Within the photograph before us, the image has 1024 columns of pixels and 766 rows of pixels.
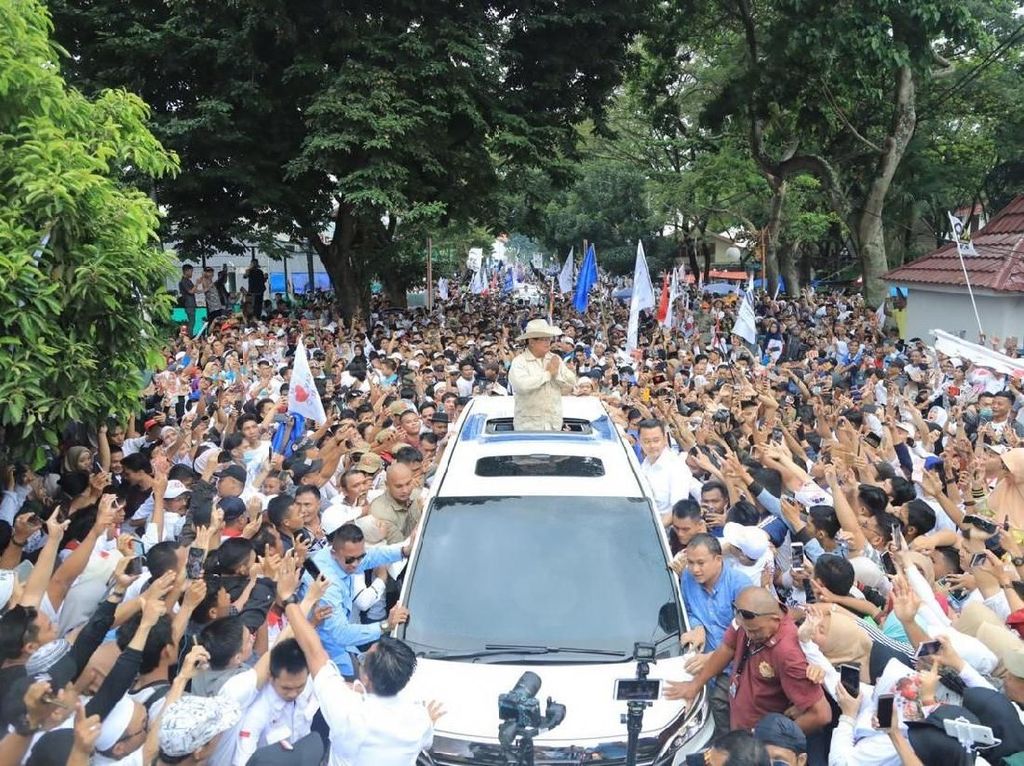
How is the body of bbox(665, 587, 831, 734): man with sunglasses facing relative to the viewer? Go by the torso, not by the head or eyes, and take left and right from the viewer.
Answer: facing the viewer and to the left of the viewer

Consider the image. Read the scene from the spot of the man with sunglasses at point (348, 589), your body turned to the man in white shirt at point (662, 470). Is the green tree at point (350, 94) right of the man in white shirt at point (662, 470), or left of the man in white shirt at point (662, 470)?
left

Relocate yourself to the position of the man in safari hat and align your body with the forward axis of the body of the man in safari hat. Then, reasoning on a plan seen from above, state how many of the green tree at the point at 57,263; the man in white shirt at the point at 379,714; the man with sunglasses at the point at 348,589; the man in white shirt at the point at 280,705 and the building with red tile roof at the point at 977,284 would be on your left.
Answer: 1

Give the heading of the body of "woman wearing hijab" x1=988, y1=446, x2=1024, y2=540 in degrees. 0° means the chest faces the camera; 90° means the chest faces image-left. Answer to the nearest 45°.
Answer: approximately 90°

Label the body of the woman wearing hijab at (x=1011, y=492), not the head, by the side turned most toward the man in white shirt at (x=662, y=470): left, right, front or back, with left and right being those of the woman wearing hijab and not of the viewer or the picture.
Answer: front

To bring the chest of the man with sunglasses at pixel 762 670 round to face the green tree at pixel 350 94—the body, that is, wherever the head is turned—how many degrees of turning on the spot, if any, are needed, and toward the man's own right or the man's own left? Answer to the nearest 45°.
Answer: approximately 90° to the man's own right

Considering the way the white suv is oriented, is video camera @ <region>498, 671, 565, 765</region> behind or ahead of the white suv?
ahead

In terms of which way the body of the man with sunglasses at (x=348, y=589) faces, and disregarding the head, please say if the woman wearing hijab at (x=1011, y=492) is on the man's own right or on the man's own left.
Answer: on the man's own left

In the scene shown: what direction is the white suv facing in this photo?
toward the camera

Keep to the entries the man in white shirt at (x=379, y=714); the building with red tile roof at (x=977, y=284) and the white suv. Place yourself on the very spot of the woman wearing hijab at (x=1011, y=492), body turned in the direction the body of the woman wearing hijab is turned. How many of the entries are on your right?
1

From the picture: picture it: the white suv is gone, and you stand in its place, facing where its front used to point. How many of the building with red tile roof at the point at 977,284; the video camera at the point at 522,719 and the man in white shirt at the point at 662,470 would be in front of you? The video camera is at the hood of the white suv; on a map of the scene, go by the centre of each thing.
1

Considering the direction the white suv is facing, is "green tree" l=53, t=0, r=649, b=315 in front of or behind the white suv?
behind

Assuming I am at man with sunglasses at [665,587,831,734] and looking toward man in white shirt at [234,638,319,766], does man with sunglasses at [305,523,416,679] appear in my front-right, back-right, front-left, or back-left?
front-right
